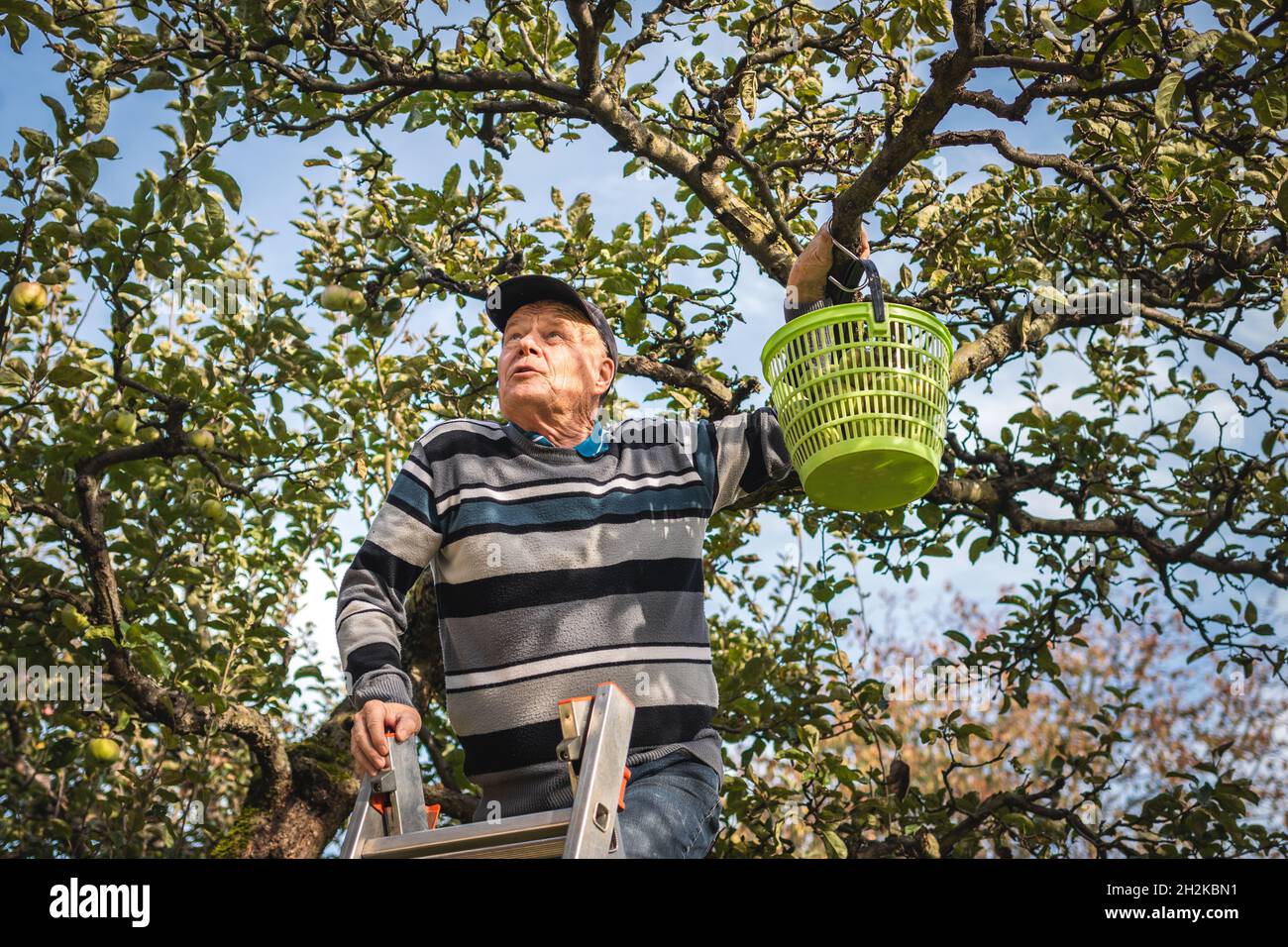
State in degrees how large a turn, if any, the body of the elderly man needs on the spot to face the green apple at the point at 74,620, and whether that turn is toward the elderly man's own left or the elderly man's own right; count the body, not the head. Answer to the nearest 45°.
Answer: approximately 135° to the elderly man's own right

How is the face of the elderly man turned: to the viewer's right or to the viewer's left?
to the viewer's left

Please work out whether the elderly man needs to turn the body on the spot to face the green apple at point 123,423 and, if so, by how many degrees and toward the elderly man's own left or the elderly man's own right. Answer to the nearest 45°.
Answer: approximately 135° to the elderly man's own right

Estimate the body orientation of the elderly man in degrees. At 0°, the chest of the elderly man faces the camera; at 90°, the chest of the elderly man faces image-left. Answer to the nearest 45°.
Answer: approximately 0°

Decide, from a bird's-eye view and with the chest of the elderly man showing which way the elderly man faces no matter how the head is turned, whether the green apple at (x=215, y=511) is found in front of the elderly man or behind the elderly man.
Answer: behind

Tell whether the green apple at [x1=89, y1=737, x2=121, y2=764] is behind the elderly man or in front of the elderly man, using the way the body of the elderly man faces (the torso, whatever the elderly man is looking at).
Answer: behind
